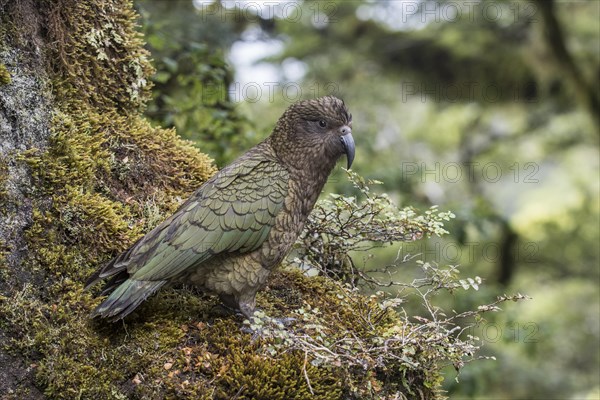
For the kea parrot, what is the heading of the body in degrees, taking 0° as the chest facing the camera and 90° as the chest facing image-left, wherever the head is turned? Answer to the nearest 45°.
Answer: approximately 270°
